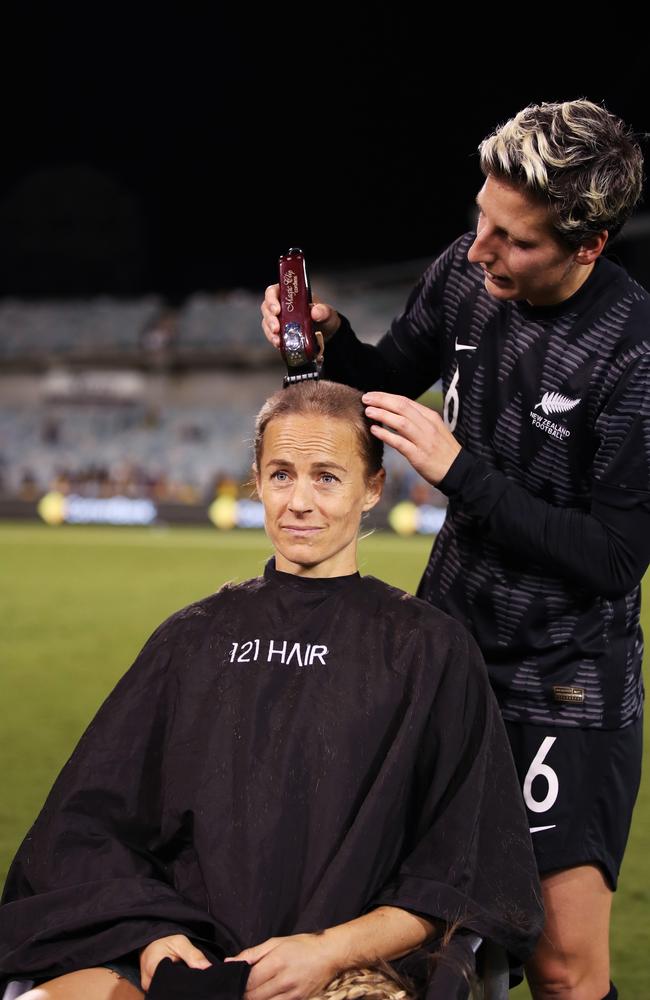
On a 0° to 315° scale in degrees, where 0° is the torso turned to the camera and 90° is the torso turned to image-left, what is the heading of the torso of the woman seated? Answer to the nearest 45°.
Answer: approximately 45°
